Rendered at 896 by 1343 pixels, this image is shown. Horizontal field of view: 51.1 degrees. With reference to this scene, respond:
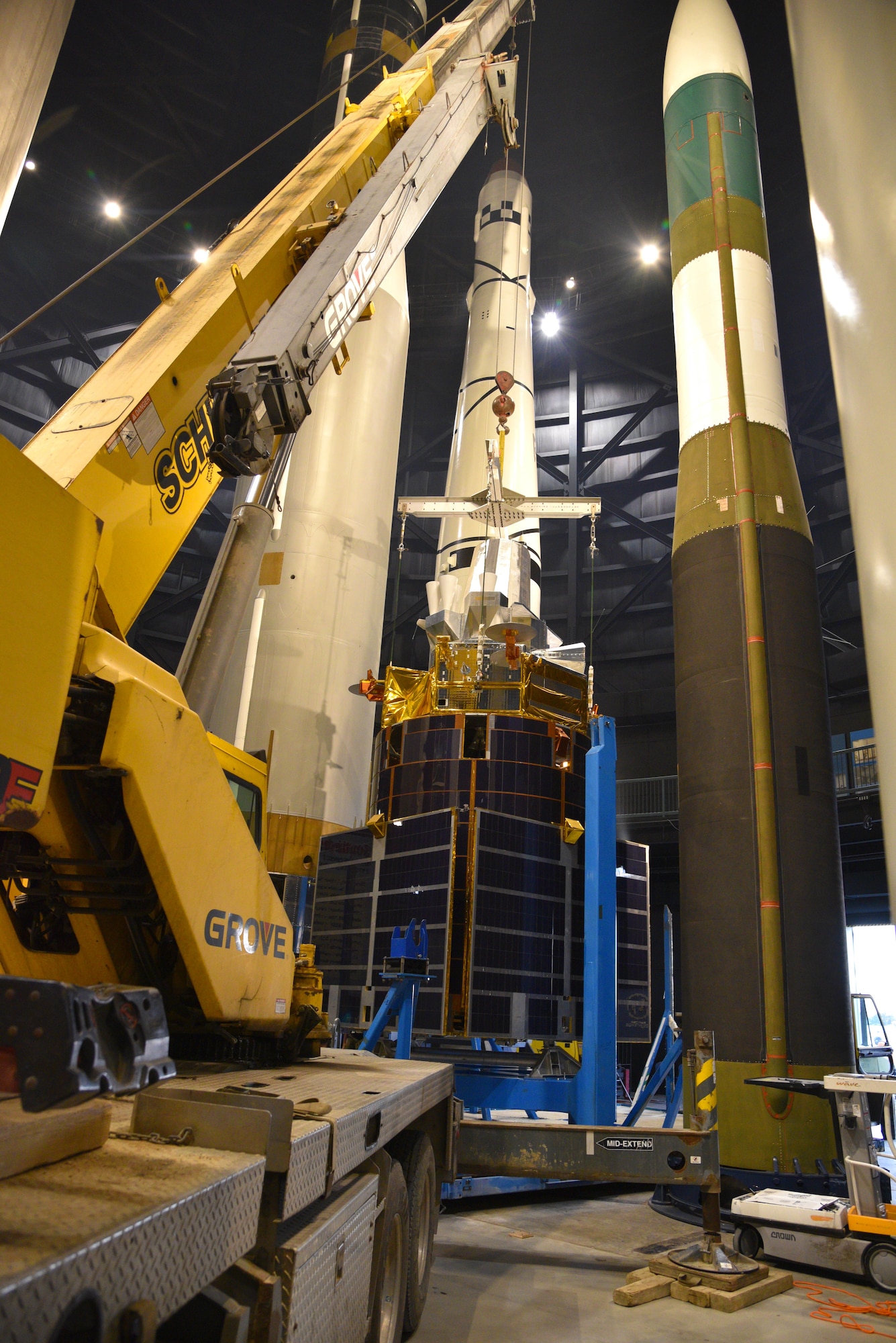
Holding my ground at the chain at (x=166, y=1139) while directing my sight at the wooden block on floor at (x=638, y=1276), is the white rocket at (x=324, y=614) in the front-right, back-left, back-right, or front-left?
front-left

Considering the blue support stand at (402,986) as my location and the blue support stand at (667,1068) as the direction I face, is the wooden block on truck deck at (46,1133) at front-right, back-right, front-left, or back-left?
back-right

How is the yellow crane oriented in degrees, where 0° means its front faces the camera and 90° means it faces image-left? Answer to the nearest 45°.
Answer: approximately 225°

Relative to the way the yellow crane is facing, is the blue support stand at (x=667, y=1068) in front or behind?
in front

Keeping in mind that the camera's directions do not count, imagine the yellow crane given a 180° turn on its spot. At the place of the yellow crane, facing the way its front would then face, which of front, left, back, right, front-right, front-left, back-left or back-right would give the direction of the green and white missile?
back
